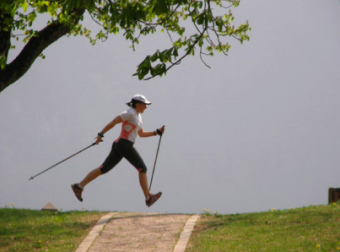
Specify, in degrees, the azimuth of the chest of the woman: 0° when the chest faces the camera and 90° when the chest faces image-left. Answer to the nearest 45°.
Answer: approximately 270°

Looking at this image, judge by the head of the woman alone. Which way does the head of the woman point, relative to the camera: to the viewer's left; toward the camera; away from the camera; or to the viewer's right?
to the viewer's right
